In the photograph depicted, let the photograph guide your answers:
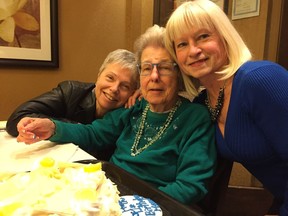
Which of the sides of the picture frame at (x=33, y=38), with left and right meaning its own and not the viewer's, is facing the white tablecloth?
front

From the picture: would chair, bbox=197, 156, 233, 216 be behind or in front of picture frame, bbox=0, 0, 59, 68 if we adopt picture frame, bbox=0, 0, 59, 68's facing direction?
in front

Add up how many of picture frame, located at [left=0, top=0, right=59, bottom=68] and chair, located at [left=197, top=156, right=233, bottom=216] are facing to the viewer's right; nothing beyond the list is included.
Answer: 0

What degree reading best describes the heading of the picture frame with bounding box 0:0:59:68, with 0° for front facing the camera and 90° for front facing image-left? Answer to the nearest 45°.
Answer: approximately 0°

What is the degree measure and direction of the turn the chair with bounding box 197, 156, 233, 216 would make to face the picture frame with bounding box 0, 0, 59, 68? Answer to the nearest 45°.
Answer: approximately 90° to its right

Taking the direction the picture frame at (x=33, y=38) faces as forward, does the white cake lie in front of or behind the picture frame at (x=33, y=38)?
in front

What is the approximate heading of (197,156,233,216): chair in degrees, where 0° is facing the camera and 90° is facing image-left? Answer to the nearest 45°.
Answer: approximately 45°
